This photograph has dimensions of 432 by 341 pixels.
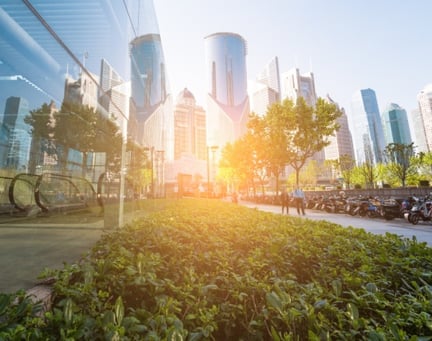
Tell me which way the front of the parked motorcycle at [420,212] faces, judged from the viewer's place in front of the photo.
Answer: facing the viewer and to the left of the viewer

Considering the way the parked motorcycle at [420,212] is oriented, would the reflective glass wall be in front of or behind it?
in front

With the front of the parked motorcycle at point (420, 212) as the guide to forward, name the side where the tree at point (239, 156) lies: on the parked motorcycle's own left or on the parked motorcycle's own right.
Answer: on the parked motorcycle's own right
